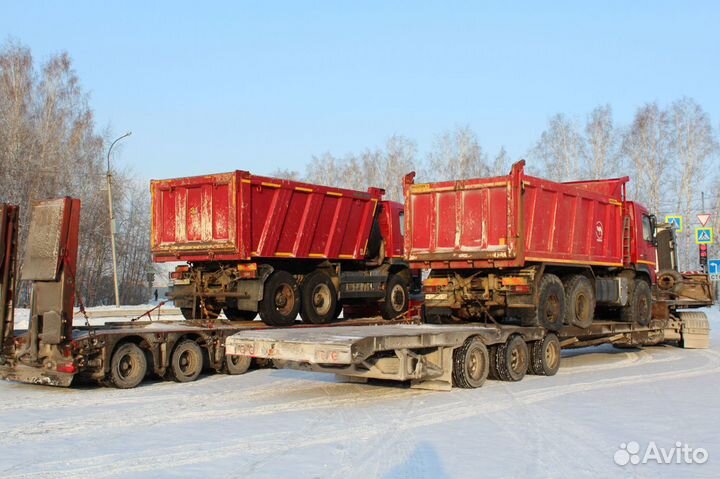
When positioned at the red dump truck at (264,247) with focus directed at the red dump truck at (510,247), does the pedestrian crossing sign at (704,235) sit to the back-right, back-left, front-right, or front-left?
front-left

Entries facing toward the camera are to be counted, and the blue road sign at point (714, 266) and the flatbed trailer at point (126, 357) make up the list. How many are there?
1

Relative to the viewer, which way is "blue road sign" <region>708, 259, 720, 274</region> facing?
toward the camera

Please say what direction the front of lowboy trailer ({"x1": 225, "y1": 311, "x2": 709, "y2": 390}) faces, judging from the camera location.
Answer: facing away from the viewer and to the right of the viewer

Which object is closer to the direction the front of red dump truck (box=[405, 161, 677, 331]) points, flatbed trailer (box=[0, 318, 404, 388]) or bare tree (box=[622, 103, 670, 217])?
the bare tree

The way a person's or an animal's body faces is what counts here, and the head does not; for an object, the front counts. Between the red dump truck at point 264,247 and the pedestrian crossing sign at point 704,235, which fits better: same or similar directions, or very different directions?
very different directions

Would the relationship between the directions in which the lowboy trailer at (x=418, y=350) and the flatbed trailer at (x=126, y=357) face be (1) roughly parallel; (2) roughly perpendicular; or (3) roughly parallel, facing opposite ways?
roughly parallel

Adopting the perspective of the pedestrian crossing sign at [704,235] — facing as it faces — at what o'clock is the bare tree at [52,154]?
The bare tree is roughly at 3 o'clock from the pedestrian crossing sign.

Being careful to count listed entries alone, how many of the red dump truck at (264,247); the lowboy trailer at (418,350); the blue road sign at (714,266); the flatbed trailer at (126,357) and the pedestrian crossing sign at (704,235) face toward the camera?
2

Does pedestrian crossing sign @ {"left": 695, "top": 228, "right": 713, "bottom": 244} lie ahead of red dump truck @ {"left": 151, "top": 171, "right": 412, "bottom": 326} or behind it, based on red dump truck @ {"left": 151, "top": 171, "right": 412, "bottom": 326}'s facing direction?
ahead

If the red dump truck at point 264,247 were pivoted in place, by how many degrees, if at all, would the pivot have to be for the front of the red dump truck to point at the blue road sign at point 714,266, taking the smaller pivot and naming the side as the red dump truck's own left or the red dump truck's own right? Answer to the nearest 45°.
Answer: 0° — it already faces it

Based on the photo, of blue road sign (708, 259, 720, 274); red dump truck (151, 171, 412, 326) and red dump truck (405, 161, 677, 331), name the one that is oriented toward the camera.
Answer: the blue road sign

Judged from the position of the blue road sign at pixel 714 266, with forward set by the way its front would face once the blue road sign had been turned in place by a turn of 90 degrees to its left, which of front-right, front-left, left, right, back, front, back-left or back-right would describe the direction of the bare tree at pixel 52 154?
back

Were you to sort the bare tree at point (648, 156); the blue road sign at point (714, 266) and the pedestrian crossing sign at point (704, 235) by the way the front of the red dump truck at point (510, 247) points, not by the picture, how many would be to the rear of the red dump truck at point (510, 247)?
0

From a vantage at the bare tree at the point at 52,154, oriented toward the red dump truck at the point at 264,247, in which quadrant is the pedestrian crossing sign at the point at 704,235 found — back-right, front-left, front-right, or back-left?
front-left

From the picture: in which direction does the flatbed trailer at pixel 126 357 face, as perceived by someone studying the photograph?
facing away from the viewer and to the right of the viewer

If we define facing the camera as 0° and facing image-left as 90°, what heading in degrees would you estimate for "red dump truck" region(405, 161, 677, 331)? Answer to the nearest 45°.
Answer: approximately 225°

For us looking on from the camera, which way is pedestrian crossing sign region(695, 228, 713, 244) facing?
facing the viewer

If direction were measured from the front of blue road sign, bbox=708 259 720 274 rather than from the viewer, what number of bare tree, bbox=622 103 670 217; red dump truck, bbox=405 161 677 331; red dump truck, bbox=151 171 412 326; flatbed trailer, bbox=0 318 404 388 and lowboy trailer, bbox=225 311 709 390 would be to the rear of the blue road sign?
1

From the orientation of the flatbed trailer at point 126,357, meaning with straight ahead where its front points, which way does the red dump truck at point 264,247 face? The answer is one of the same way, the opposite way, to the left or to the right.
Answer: the same way

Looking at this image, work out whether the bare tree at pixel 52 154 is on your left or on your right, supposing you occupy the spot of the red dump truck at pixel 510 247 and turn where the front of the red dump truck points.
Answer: on your left
